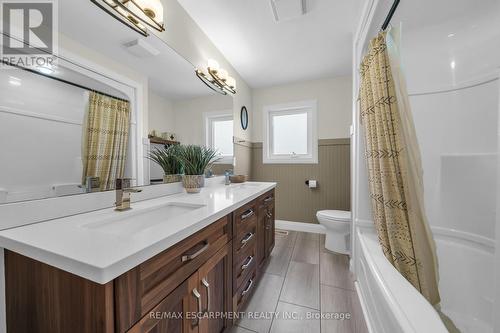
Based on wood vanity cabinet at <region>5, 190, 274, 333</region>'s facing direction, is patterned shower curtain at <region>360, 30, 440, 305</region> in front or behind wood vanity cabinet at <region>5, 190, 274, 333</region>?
in front

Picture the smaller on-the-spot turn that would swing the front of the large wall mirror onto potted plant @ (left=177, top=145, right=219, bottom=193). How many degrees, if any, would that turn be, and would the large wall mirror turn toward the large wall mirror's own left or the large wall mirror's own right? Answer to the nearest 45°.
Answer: approximately 90° to the large wall mirror's own left

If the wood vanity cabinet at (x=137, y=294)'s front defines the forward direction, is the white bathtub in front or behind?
in front

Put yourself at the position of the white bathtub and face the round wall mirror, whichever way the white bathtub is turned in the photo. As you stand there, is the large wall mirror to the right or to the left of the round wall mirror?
left

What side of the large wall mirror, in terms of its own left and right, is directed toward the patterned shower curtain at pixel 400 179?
front

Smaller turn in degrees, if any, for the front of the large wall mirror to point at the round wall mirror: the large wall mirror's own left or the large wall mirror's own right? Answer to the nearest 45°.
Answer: approximately 90° to the large wall mirror's own left

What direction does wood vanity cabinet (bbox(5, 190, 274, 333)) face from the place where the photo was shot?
facing the viewer and to the right of the viewer

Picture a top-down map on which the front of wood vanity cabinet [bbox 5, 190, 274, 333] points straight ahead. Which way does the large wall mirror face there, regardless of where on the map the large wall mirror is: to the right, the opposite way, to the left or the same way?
the same way

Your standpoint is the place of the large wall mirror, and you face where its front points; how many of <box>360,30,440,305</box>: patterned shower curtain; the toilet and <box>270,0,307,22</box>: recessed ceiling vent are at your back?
0

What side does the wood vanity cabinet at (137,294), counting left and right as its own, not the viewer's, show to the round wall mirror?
left

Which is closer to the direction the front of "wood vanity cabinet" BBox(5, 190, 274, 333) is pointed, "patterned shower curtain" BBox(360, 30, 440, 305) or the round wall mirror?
the patterned shower curtain

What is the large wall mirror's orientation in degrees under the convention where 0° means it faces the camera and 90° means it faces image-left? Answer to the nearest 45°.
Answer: approximately 315°

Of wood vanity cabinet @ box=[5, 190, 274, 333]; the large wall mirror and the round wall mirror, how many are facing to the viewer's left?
0
